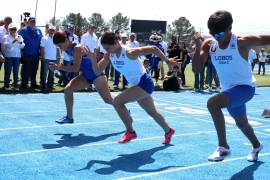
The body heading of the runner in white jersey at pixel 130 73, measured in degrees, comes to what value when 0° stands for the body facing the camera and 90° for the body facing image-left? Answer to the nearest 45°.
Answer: approximately 45°

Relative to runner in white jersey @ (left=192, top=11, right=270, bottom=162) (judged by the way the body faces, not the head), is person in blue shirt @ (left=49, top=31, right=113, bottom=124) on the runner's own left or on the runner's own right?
on the runner's own right

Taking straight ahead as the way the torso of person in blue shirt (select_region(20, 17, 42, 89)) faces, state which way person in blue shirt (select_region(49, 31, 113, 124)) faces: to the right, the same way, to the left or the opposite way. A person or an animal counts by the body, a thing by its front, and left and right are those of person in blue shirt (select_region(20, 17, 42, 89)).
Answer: to the right

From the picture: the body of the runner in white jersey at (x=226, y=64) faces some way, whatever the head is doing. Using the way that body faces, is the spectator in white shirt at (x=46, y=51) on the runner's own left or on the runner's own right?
on the runner's own right

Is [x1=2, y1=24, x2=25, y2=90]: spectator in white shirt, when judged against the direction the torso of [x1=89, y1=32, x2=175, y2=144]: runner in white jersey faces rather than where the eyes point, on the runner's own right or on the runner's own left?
on the runner's own right

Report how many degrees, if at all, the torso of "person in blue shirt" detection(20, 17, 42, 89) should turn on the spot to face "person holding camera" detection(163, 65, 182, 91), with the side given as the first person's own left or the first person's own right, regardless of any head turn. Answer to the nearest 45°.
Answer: approximately 90° to the first person's own left

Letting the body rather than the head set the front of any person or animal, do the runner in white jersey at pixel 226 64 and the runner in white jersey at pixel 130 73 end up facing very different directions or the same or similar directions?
same or similar directions

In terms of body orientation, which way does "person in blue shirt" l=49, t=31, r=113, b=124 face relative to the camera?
to the viewer's left

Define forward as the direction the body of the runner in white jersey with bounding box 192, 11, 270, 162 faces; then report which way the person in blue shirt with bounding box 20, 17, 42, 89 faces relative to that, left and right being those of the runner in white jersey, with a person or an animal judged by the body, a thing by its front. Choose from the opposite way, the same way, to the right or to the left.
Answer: to the left

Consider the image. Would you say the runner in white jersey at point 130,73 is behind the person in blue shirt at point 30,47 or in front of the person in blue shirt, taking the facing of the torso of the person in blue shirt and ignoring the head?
in front

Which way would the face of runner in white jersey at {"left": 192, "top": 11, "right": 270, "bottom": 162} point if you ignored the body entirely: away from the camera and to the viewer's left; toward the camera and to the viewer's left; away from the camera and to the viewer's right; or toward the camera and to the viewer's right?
toward the camera and to the viewer's left

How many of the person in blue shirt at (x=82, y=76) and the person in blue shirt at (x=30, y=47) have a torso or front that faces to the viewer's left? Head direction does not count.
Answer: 1

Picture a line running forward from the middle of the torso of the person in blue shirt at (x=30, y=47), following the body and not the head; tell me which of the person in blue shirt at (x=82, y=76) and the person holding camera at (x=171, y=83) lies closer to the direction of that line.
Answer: the person in blue shirt

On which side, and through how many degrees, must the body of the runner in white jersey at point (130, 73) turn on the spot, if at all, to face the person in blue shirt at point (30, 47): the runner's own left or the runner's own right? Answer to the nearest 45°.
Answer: approximately 90° to the runner's own right

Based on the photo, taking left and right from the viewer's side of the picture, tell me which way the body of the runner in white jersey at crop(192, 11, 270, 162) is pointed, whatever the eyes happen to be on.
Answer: facing the viewer and to the left of the viewer

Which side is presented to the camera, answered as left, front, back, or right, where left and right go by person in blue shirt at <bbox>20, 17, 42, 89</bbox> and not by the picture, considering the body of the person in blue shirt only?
front
